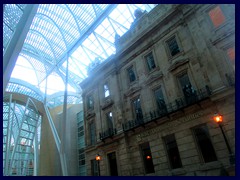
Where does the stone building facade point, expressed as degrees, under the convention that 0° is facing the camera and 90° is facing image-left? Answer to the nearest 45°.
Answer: approximately 45°
